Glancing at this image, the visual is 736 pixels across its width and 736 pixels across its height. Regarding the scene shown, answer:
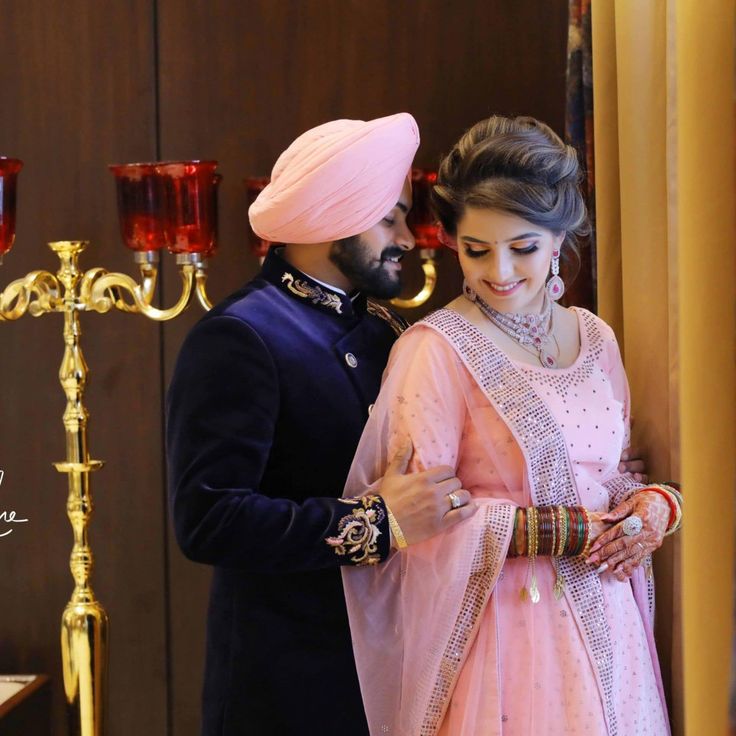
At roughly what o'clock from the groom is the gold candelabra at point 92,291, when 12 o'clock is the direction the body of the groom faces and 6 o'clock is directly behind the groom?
The gold candelabra is roughly at 6 o'clock from the groom.

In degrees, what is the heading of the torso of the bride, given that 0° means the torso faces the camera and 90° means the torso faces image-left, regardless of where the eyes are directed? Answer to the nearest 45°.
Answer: approximately 315°

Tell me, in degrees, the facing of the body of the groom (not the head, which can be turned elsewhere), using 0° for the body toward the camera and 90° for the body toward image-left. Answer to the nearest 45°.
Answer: approximately 315°
